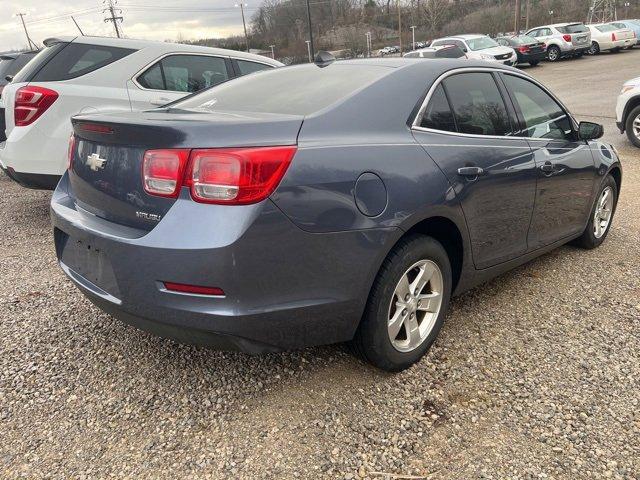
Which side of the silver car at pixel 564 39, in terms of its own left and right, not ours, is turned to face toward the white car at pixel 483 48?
left

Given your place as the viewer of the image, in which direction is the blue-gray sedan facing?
facing away from the viewer and to the right of the viewer

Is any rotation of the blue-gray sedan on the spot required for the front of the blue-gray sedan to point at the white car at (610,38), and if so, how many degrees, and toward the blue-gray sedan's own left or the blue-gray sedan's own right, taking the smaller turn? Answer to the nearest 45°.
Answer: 0° — it already faces it

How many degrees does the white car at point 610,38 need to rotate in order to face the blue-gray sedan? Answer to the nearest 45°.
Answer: approximately 135° to its left

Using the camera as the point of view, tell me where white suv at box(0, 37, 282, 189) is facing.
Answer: facing away from the viewer and to the right of the viewer

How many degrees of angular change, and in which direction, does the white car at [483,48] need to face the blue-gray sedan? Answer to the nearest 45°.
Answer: approximately 45° to its right

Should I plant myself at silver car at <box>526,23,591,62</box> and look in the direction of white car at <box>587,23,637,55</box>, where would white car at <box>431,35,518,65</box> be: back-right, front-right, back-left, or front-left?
back-right

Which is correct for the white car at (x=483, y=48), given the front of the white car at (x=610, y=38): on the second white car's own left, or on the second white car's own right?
on the second white car's own left
